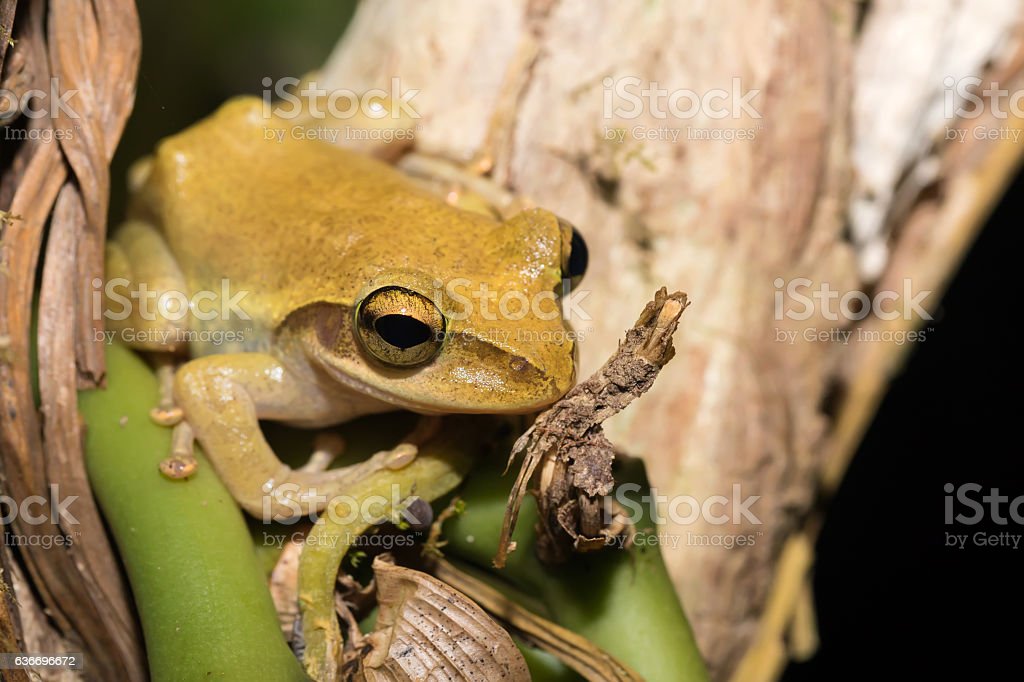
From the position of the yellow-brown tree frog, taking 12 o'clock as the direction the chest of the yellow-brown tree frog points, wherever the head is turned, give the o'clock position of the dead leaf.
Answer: The dead leaf is roughly at 1 o'clock from the yellow-brown tree frog.

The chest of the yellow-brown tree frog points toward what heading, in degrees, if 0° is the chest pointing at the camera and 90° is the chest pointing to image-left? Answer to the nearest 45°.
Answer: approximately 315°
